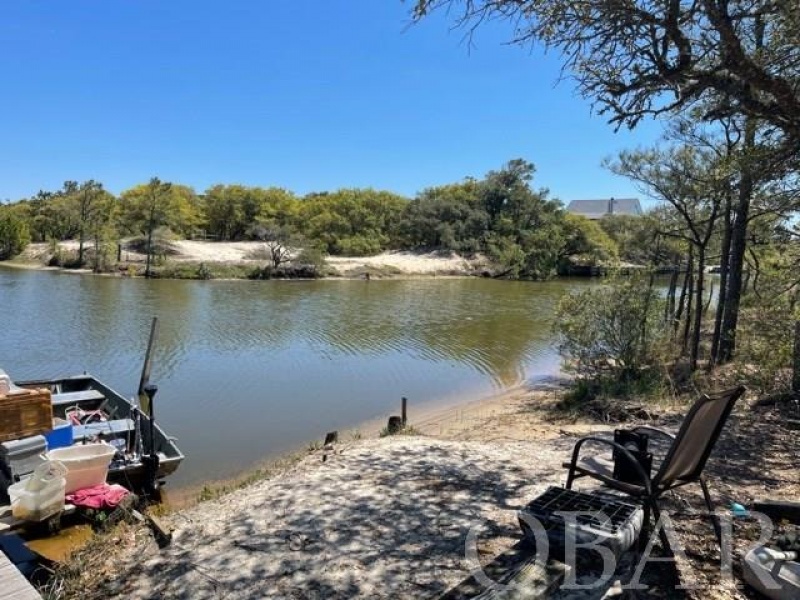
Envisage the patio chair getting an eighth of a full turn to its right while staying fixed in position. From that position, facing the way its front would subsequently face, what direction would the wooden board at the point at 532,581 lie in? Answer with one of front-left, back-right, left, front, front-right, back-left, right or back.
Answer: back-left

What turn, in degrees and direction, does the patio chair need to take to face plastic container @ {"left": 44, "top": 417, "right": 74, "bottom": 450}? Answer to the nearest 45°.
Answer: approximately 45° to its left

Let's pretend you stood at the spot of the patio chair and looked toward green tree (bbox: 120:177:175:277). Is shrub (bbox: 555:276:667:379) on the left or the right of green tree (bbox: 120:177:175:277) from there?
right

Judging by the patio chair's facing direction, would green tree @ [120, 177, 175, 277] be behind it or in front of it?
in front

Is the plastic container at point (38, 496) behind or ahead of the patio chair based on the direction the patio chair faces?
ahead

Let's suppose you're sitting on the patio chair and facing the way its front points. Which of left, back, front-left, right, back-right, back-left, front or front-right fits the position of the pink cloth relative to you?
front-left

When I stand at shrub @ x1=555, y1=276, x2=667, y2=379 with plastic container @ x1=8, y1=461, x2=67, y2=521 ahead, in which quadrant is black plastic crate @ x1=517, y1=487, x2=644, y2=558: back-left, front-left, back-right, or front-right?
front-left

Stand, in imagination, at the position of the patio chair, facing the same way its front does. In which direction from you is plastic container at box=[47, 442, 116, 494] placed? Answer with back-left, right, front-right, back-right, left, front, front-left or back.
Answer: front-left

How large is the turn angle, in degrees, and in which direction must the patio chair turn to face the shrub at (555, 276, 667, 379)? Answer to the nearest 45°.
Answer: approximately 45° to its right

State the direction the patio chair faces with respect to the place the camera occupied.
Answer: facing away from the viewer and to the left of the viewer
